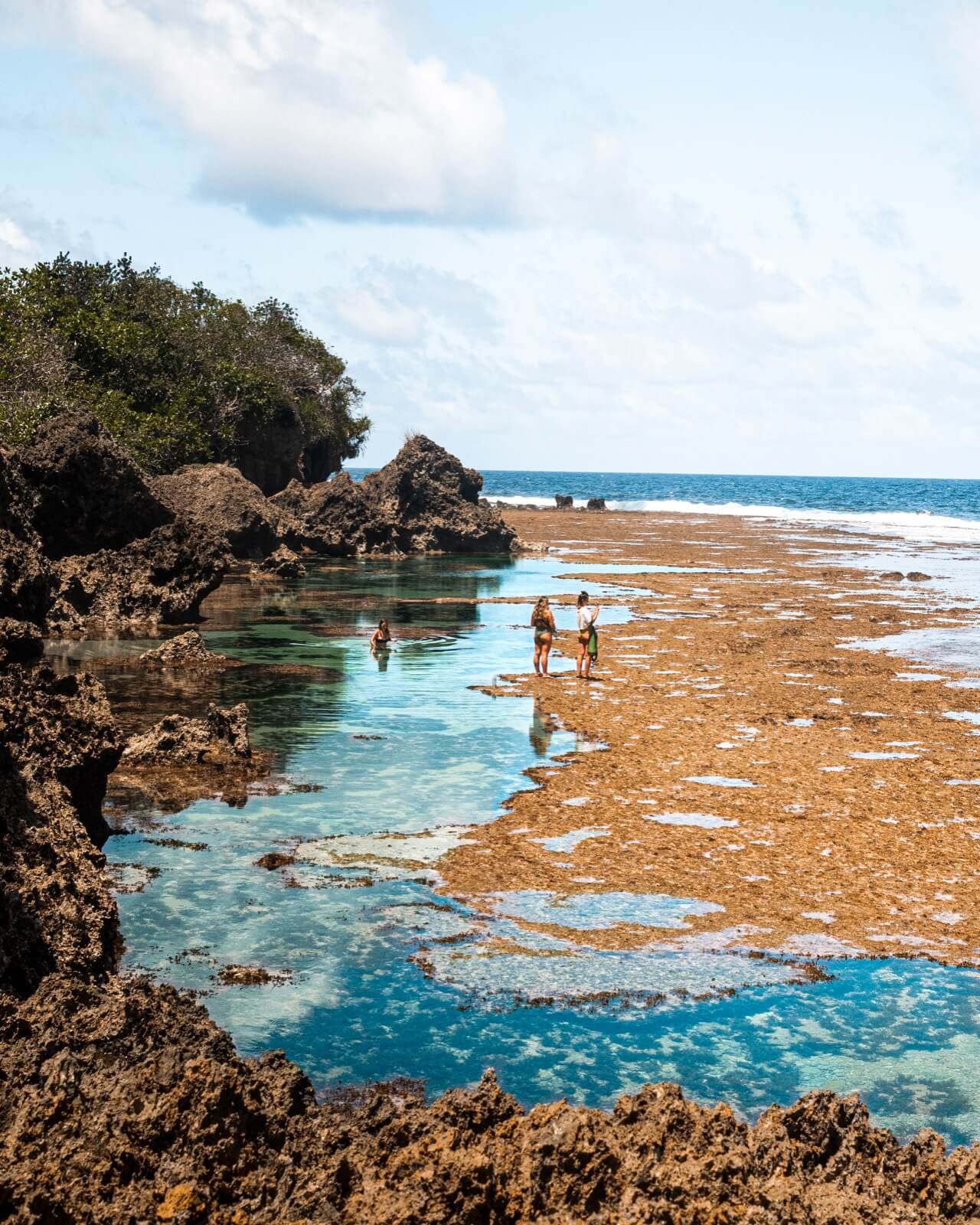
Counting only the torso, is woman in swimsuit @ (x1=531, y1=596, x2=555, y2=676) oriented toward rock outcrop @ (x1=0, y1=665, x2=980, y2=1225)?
no

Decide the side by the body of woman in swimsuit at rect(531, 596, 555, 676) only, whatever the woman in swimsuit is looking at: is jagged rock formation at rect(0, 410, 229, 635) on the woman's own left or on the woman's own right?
on the woman's own left

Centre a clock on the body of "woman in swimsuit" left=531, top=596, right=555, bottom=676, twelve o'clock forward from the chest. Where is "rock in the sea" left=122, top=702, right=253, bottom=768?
The rock in the sea is roughly at 7 o'clock from the woman in swimsuit.

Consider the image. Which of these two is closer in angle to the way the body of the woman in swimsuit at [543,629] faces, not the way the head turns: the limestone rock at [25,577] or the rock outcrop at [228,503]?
the rock outcrop

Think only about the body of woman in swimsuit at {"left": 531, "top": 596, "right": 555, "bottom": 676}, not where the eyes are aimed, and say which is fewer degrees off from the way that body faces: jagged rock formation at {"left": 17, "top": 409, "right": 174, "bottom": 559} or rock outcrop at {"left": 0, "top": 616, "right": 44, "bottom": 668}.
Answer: the jagged rock formation

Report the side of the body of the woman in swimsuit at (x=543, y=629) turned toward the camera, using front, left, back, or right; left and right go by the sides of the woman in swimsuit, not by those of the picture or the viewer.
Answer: back

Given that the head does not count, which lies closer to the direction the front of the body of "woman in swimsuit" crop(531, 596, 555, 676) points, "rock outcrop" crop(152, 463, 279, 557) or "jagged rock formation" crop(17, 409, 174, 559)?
the rock outcrop

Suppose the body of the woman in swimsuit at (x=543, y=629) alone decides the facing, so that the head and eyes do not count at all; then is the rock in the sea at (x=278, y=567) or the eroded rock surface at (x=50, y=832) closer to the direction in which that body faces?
the rock in the sea

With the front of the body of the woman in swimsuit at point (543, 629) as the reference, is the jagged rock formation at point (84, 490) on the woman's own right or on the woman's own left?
on the woman's own left

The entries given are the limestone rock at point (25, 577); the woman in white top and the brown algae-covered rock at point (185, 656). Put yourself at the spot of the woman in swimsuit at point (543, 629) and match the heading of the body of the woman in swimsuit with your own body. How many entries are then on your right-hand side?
1

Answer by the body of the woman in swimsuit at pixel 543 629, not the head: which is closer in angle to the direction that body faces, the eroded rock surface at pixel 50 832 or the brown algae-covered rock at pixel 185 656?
the brown algae-covered rock

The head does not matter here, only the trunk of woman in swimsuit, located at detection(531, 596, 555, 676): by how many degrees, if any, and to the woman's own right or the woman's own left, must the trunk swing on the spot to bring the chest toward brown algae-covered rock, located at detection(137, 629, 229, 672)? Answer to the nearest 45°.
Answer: approximately 90° to the woman's own left

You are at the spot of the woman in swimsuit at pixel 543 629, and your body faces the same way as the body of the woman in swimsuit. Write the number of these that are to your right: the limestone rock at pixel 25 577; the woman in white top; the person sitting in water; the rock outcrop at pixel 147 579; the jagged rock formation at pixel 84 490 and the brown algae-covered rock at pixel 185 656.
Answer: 1

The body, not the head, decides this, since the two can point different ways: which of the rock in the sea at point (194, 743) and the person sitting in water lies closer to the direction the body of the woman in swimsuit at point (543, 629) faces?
the person sitting in water

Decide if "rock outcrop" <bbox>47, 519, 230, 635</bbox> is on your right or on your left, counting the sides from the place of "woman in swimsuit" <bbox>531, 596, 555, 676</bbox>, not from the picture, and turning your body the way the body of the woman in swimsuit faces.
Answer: on your left

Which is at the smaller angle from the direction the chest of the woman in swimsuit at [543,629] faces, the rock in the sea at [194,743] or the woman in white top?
the woman in white top
